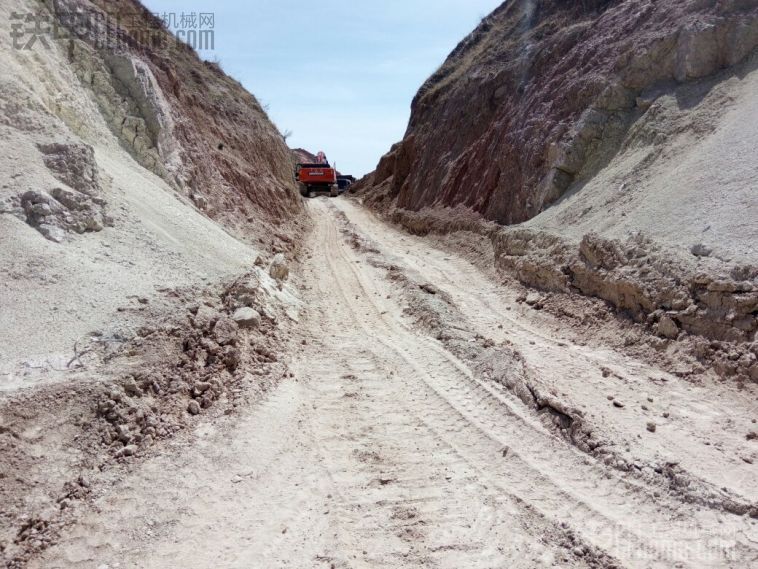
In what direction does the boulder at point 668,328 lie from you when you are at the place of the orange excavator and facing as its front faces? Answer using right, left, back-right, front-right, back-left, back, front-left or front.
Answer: back

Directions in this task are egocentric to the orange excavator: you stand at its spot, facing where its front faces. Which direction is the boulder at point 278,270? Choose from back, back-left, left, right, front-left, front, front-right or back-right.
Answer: back

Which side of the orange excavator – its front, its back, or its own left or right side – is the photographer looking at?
back

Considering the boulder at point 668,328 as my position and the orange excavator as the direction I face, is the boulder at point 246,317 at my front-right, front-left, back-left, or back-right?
front-left

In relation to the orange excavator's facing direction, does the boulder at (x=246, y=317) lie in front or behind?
behind

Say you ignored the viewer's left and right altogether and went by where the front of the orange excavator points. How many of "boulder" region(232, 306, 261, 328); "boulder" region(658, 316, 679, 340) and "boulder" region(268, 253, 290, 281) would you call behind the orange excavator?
3

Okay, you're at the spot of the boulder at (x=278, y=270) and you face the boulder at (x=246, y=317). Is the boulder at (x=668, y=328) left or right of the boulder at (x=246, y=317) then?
left

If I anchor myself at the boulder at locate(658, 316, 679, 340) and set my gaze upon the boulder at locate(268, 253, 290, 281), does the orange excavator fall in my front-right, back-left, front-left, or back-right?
front-right
